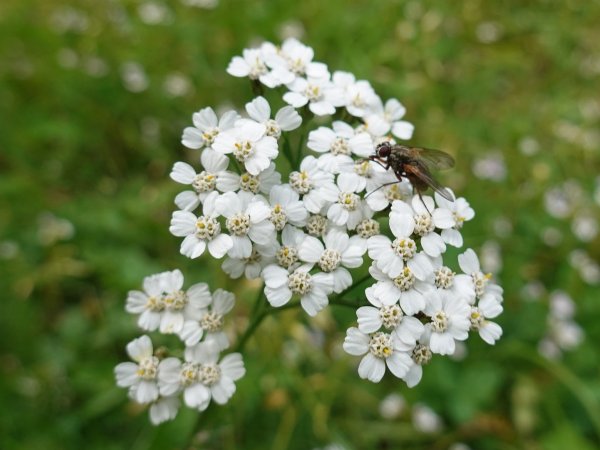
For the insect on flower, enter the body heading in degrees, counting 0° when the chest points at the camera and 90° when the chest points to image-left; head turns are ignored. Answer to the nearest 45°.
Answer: approximately 90°
